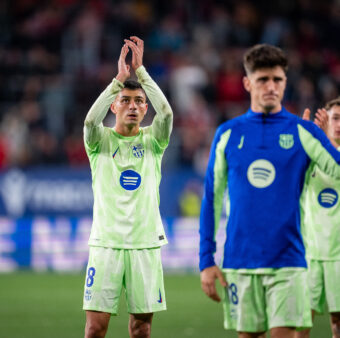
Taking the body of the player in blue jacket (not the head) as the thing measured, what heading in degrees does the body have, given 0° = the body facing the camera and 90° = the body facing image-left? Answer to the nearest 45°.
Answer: approximately 0°
